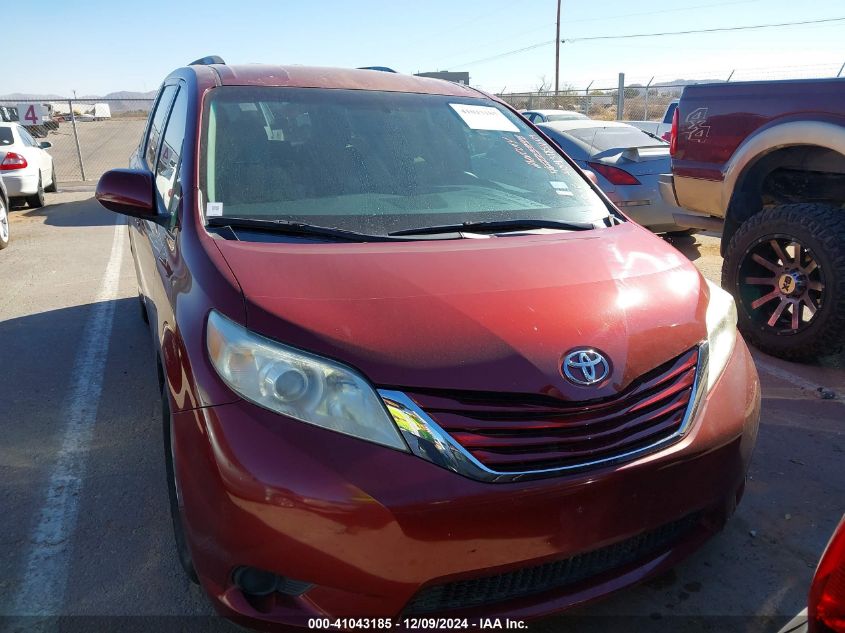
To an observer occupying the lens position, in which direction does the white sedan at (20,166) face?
facing away from the viewer and to the right of the viewer

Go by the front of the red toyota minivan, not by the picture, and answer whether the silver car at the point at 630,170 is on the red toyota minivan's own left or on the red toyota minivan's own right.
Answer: on the red toyota minivan's own left

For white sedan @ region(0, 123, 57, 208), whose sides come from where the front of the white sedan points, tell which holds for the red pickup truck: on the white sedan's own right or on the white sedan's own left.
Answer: on the white sedan's own right

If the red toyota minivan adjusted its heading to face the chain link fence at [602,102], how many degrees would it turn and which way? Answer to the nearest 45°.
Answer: approximately 135° to its left

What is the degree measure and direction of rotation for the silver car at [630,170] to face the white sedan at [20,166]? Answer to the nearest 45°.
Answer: approximately 45° to its left
